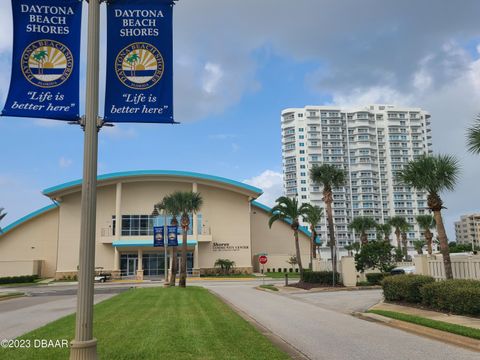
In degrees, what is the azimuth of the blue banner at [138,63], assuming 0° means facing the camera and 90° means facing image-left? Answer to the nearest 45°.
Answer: approximately 0°

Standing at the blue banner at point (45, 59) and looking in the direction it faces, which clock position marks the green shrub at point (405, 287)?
The green shrub is roughly at 8 o'clock from the blue banner.

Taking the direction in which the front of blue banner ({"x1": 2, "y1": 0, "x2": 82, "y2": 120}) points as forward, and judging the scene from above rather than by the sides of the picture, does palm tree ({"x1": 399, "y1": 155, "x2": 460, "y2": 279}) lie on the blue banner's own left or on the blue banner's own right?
on the blue banner's own left

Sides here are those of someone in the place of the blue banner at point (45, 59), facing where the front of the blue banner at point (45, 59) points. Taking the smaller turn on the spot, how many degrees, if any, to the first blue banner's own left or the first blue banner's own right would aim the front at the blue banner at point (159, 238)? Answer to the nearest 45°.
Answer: approximately 180°

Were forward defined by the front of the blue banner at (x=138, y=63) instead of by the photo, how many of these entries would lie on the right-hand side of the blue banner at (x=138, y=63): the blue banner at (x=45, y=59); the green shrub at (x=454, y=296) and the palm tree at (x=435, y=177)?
1

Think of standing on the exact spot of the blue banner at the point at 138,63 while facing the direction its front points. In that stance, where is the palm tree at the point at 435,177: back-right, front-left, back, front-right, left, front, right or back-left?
back-left

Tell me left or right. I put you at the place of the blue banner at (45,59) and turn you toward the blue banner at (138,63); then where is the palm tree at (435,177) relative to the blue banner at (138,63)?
left

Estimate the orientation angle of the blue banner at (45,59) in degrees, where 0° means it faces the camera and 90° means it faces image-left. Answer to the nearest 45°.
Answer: approximately 0°

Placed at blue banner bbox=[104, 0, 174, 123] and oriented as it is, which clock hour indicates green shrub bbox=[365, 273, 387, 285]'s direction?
The green shrub is roughly at 7 o'clock from the blue banner.

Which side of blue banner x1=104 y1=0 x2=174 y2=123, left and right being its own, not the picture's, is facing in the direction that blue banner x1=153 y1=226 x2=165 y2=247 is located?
back

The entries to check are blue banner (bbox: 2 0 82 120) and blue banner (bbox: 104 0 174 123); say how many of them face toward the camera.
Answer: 2
